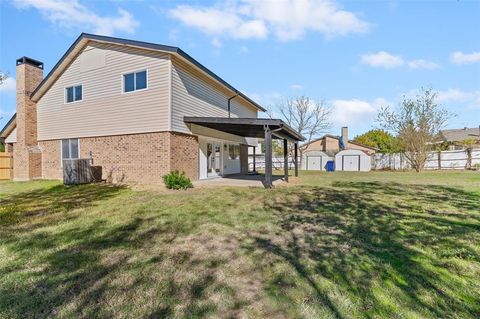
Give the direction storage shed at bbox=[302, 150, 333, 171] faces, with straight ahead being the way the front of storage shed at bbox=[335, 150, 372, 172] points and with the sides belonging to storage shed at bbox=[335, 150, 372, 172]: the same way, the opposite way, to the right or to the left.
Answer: the same way

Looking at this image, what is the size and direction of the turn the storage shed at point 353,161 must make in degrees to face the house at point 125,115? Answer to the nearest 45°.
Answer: approximately 45° to its right

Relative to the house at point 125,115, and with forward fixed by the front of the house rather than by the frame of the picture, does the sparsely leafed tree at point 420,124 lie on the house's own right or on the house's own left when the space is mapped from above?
on the house's own right

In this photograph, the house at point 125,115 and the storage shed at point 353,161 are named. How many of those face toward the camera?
1

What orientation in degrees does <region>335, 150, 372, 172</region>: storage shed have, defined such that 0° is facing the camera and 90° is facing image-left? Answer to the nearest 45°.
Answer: approximately 0°

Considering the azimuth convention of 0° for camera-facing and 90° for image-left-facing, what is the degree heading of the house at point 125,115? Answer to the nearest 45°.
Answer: approximately 135°

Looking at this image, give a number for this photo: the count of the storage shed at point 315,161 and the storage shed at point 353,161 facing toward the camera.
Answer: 2

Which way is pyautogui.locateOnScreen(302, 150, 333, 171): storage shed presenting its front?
toward the camera

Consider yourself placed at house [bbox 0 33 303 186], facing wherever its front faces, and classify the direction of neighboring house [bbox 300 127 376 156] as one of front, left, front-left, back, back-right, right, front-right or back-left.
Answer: right

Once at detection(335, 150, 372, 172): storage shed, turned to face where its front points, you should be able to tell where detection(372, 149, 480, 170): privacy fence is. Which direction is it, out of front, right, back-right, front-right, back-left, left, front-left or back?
left

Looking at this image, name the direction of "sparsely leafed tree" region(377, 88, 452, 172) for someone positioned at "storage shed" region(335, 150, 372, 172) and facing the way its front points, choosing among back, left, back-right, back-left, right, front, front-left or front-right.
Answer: left
